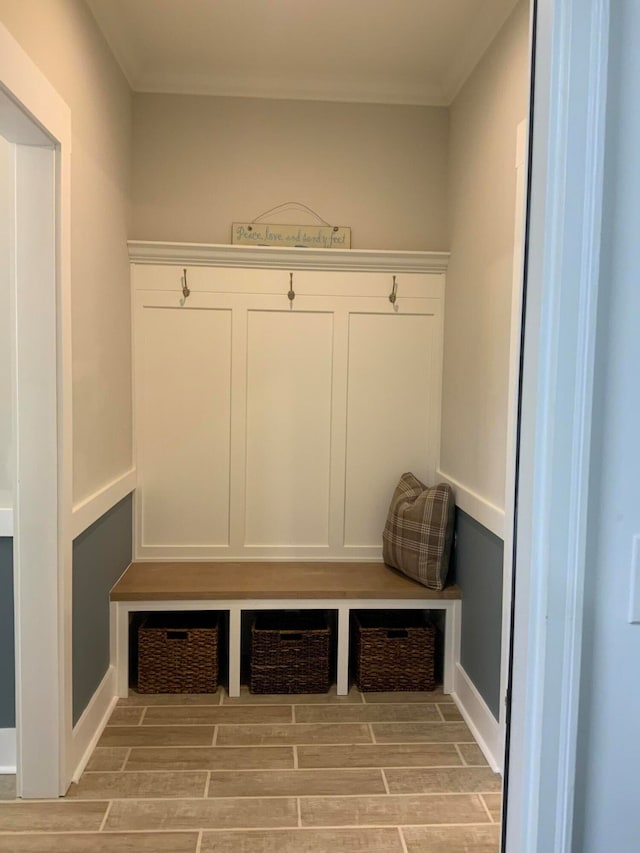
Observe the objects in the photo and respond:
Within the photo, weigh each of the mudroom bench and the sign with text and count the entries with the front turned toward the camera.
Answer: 2

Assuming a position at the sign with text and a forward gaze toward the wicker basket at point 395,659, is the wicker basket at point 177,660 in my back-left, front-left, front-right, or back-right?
back-right

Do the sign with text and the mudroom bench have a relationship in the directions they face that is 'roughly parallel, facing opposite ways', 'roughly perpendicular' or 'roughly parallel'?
roughly parallel

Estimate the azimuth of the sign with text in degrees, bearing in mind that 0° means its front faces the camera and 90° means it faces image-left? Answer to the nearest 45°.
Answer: approximately 0°

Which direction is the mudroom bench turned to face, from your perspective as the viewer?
facing the viewer

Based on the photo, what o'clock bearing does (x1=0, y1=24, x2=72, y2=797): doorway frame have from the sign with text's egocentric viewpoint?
The doorway frame is roughly at 1 o'clock from the sign with text.

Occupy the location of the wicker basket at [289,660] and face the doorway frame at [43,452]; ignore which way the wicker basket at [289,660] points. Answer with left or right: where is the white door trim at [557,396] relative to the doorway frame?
left
